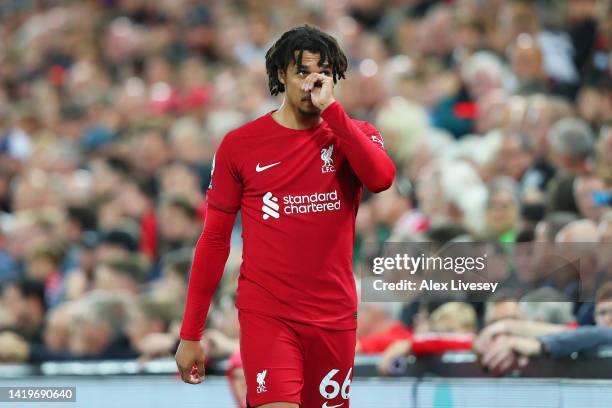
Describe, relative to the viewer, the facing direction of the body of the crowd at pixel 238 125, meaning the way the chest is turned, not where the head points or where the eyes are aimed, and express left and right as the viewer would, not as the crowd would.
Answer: facing the viewer
